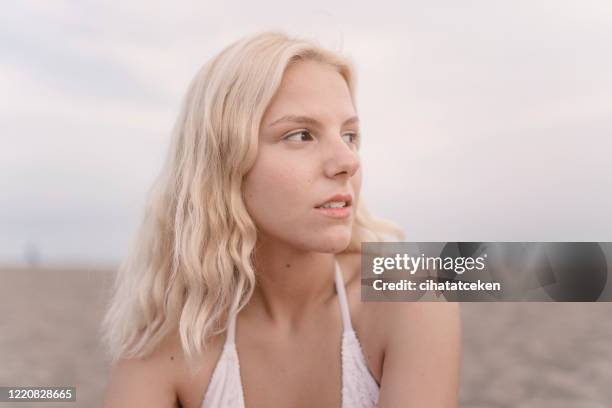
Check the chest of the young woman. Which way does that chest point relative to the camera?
toward the camera

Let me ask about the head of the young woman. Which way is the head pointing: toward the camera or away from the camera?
toward the camera
